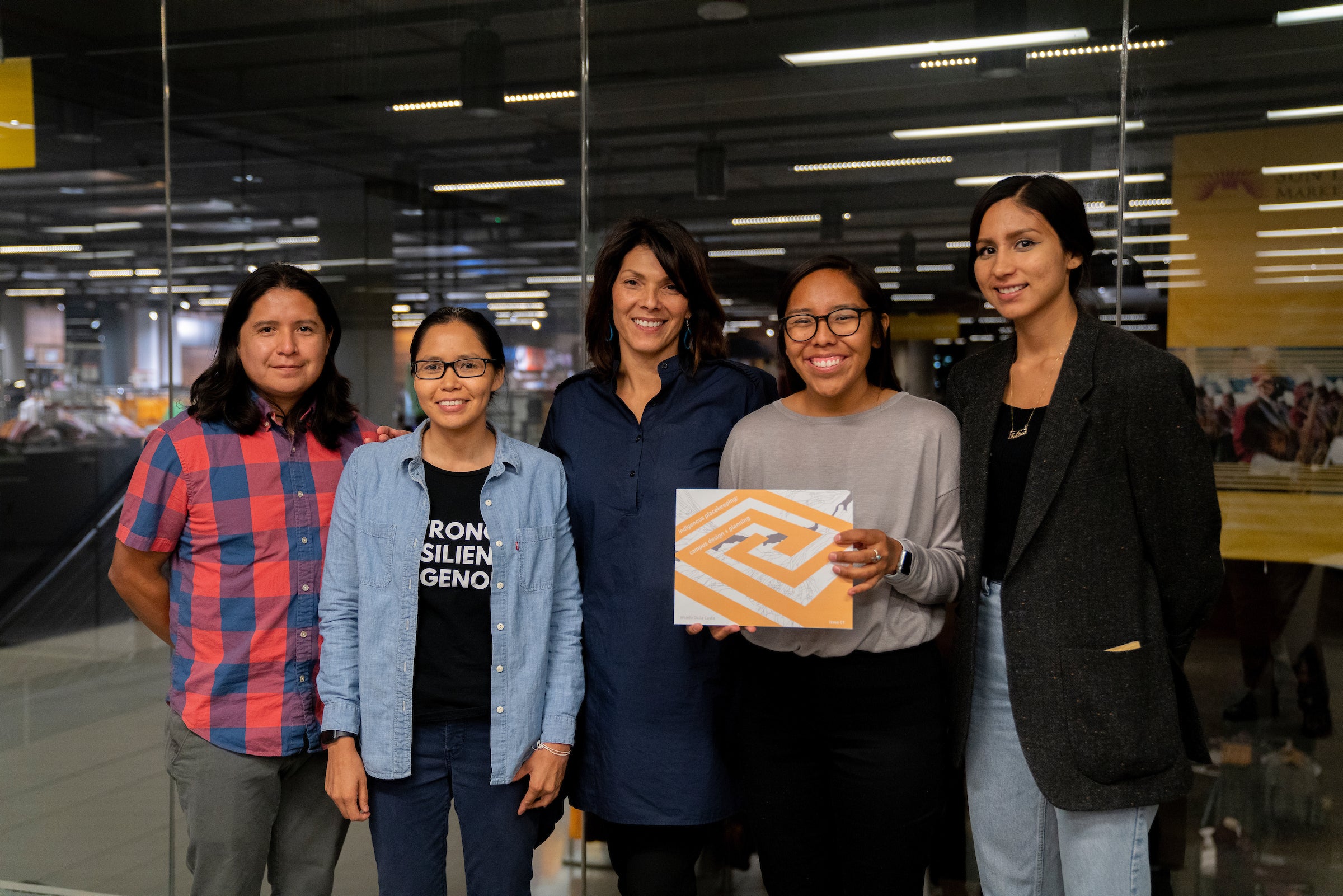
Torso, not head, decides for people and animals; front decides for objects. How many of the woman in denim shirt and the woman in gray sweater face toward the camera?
2

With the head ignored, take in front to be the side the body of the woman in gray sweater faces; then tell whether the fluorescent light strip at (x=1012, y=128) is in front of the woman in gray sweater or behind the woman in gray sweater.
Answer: behind

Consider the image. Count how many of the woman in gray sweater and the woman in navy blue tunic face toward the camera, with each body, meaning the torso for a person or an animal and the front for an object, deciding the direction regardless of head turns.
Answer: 2

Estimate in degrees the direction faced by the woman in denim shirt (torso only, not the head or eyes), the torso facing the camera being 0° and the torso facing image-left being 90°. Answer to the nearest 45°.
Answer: approximately 0°

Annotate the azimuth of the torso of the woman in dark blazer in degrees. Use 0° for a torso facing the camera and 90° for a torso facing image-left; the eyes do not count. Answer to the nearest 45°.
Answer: approximately 45°

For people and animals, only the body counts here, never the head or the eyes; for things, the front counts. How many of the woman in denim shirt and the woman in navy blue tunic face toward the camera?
2

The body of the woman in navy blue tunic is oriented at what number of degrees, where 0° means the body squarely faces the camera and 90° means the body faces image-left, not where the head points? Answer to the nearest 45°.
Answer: approximately 0°

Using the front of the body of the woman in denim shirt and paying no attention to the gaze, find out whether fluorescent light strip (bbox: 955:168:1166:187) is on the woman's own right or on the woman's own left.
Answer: on the woman's own left
